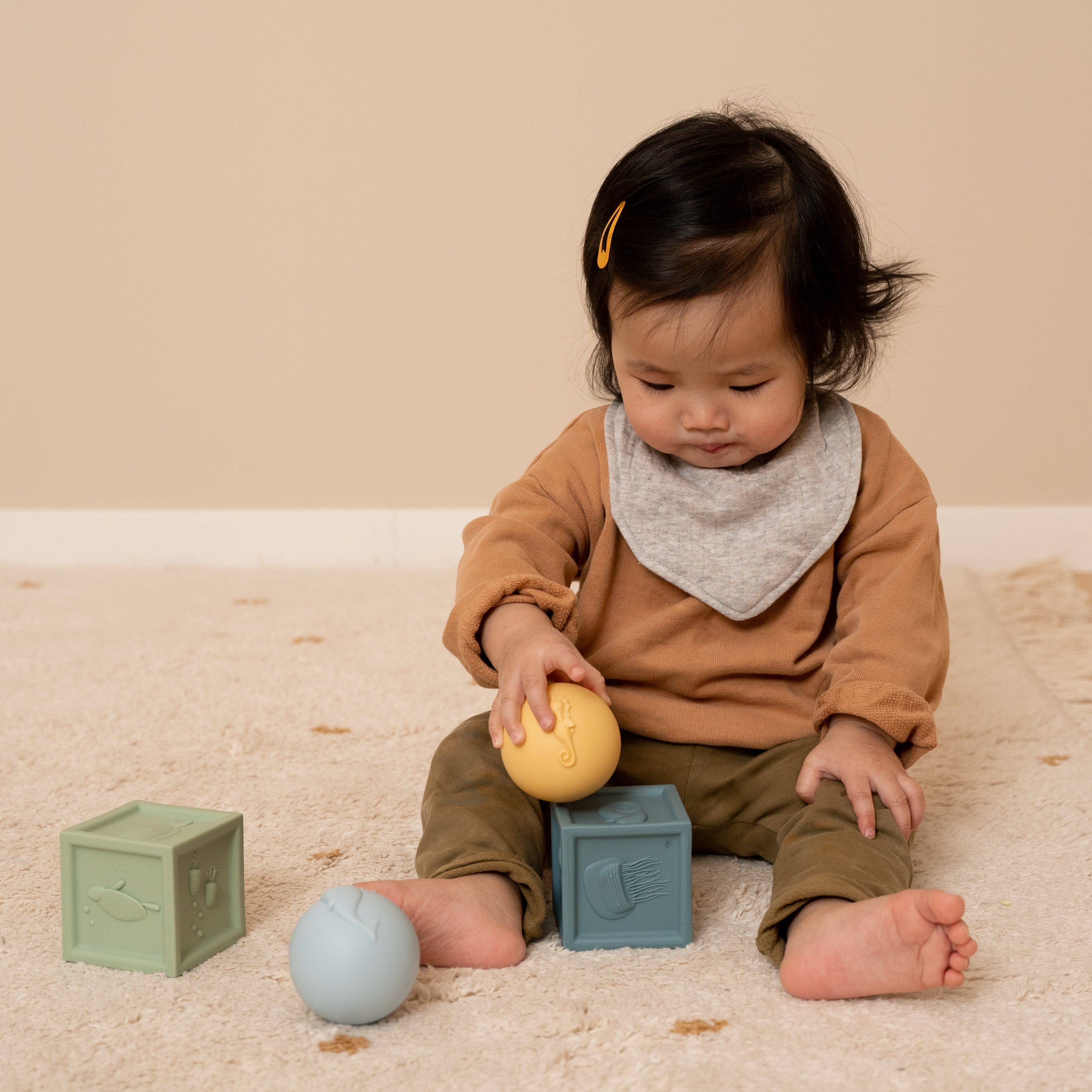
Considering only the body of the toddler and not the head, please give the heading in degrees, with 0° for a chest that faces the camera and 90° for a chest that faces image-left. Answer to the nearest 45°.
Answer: approximately 0°

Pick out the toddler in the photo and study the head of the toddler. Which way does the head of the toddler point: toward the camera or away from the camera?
toward the camera
